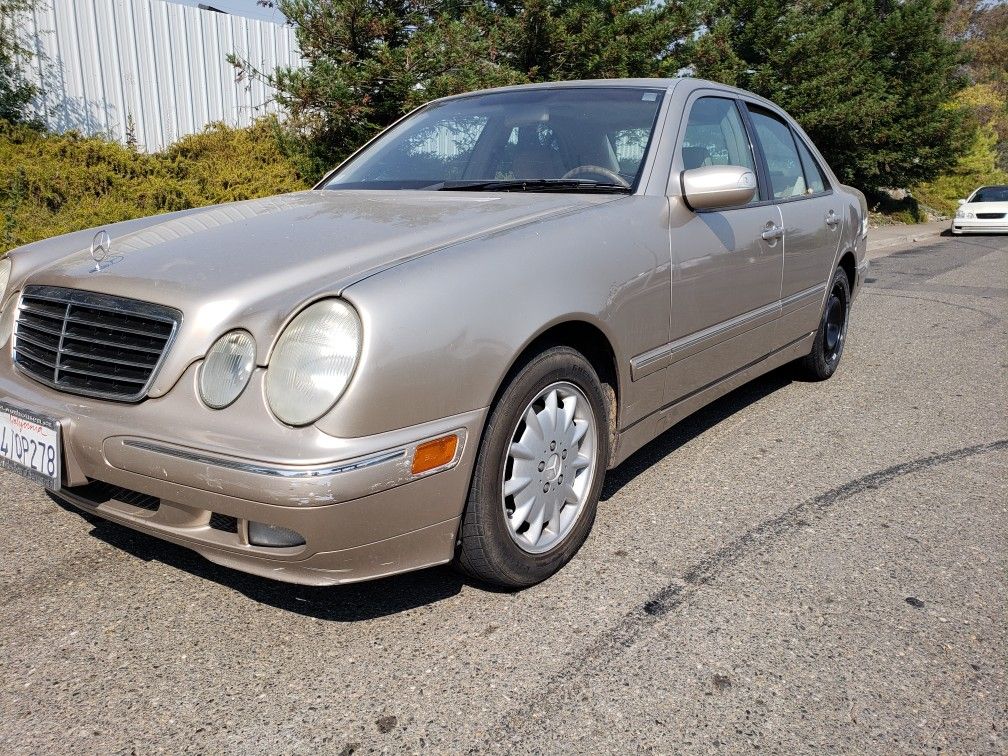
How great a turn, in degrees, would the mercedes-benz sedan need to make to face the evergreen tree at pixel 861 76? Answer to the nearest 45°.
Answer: approximately 180°

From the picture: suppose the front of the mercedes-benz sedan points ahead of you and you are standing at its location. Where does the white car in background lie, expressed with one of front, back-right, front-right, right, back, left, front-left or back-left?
back

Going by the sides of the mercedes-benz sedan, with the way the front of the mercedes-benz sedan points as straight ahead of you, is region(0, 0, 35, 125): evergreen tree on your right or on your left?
on your right

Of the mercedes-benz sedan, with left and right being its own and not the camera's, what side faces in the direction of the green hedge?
right

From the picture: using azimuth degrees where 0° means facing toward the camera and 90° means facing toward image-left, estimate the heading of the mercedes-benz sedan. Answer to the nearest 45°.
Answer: approximately 45°
